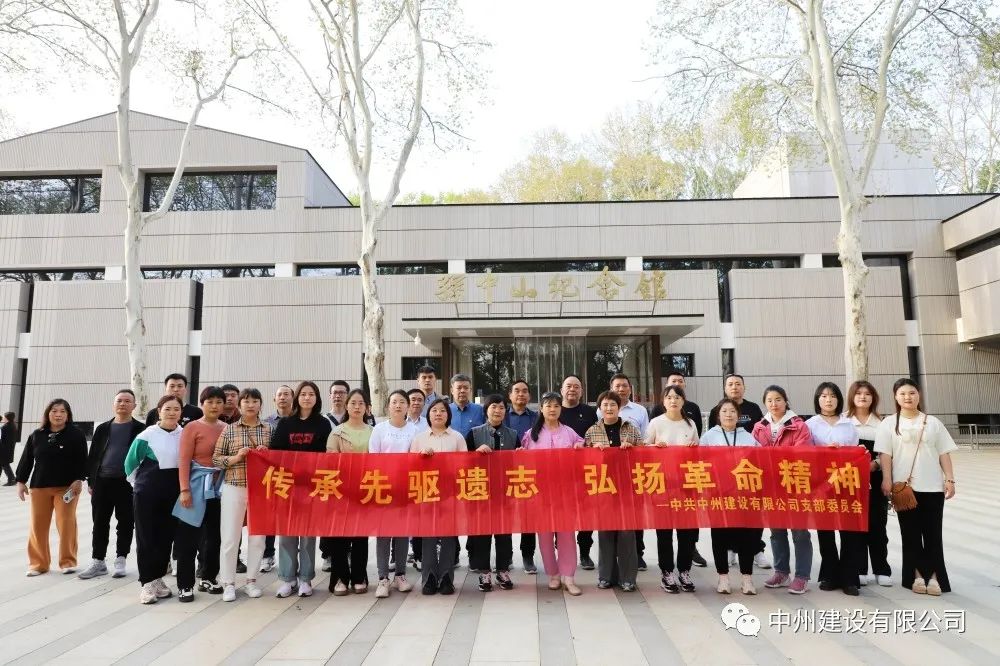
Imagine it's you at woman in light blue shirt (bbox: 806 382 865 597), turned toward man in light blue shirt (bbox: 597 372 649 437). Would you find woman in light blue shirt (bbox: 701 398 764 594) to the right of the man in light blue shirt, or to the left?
left

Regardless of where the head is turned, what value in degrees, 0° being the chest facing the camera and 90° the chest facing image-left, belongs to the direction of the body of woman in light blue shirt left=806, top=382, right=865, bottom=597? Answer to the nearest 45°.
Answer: approximately 0°

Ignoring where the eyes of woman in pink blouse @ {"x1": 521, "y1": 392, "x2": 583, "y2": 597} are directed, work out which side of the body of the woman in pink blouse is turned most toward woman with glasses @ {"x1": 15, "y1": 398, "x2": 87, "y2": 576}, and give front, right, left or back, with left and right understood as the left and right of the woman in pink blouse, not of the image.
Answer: right

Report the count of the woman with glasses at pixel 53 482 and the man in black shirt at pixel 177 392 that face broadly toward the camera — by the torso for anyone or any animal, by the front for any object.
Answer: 2

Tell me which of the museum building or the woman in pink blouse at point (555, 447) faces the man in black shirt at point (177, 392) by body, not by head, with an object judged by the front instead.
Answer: the museum building

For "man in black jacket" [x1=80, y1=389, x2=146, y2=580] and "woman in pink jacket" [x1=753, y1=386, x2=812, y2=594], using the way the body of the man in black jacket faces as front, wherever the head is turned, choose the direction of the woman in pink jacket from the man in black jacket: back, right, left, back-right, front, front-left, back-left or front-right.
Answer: front-left

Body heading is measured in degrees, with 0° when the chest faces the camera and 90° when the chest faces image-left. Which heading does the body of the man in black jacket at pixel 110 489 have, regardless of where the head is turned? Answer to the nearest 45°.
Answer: approximately 0°

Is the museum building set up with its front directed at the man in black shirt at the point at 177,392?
yes
